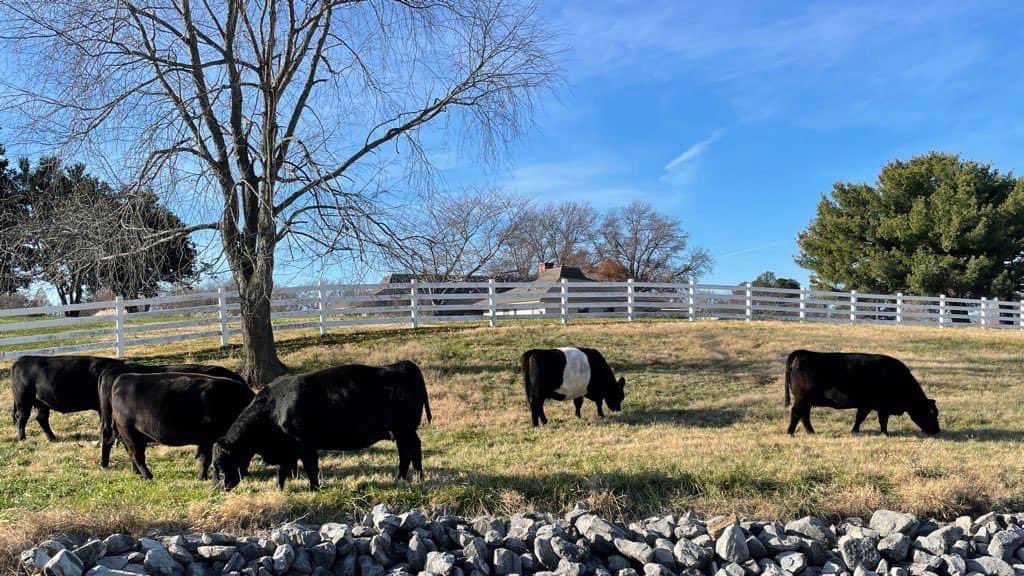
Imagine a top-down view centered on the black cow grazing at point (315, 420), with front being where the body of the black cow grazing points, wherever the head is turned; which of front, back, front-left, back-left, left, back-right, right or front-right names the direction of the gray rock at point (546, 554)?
back-left

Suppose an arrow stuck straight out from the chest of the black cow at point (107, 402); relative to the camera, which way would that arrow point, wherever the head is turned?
to the viewer's right

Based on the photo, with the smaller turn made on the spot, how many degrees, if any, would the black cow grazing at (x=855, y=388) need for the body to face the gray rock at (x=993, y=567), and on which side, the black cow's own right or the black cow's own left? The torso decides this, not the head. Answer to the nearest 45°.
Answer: approximately 90° to the black cow's own right

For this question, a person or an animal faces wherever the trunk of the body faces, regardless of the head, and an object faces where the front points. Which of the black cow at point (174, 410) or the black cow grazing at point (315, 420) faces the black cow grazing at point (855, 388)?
the black cow

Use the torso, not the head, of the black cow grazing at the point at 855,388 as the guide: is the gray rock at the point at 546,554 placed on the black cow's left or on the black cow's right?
on the black cow's right

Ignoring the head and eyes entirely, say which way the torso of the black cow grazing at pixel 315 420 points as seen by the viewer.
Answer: to the viewer's left

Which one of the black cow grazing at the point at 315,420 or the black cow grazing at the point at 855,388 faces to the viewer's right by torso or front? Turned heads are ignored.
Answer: the black cow grazing at the point at 855,388

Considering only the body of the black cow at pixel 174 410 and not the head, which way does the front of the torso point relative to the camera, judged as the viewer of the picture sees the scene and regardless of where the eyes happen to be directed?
to the viewer's right

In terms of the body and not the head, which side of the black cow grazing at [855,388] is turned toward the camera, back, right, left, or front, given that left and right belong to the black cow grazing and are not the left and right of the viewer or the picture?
right

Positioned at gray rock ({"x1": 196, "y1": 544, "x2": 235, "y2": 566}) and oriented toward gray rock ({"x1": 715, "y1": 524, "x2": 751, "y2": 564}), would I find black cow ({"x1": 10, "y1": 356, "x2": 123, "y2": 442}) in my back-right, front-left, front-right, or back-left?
back-left

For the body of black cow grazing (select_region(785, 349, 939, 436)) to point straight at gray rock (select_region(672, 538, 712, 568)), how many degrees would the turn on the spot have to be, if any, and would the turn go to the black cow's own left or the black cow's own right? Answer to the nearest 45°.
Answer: approximately 90° to the black cow's own right
